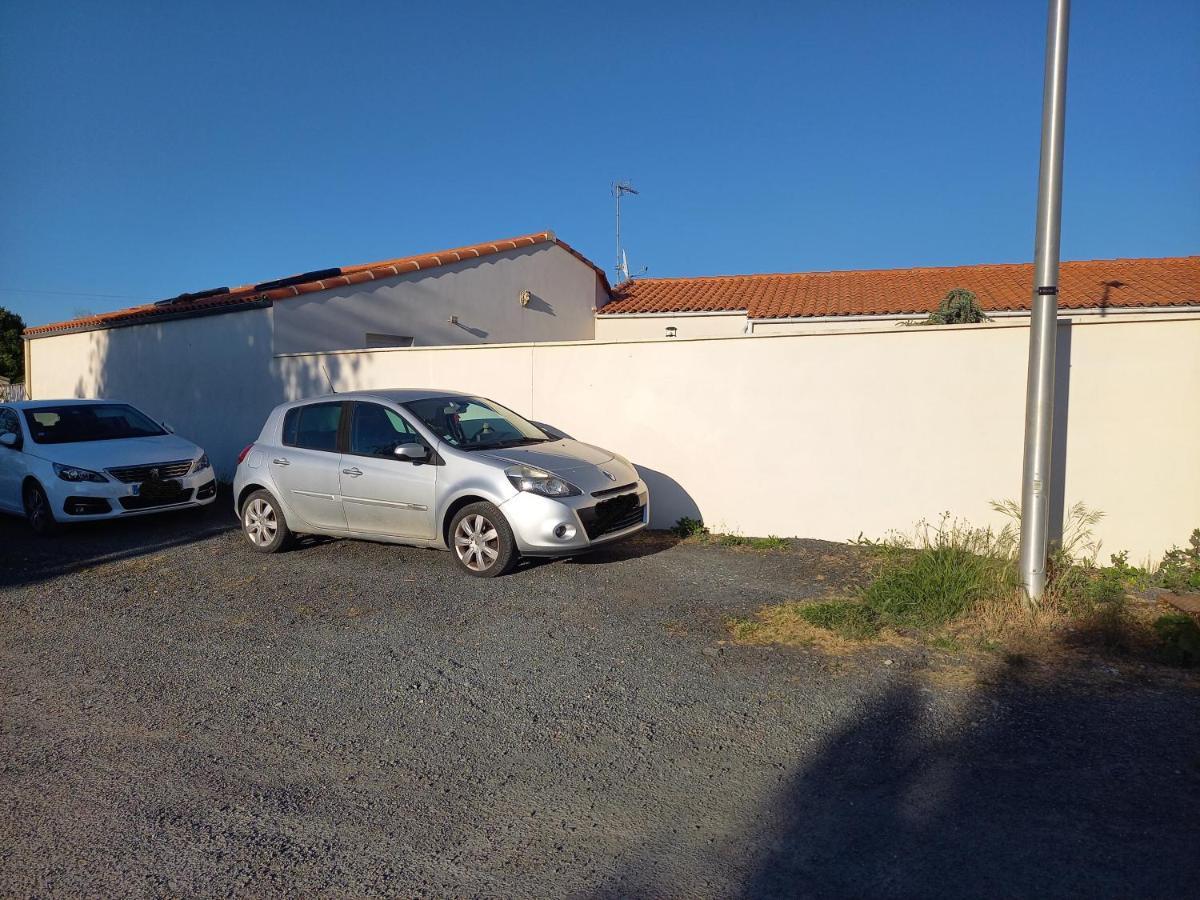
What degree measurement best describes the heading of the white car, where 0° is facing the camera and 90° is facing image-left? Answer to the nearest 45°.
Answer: approximately 315°

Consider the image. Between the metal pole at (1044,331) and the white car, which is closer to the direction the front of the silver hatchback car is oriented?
the metal pole

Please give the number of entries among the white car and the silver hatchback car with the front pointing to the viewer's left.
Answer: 0

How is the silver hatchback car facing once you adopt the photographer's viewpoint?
facing the viewer and to the right of the viewer

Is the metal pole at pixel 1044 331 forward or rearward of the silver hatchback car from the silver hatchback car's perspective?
forward

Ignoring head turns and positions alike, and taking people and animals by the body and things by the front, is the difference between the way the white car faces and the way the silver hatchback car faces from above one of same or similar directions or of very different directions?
same or similar directions

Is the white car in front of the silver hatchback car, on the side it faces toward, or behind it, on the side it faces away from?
behind
